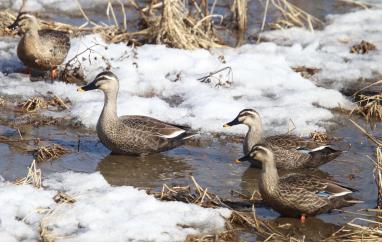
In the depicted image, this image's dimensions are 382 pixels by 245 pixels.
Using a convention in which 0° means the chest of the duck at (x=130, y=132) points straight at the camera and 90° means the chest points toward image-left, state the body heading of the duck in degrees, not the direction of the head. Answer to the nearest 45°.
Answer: approximately 90°

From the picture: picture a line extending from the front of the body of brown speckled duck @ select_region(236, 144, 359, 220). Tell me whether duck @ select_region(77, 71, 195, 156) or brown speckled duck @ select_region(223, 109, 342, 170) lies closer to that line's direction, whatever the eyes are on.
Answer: the duck

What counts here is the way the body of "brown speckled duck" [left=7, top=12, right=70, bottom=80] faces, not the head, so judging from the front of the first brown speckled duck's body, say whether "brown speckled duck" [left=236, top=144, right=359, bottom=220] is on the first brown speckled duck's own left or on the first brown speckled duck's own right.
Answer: on the first brown speckled duck's own left

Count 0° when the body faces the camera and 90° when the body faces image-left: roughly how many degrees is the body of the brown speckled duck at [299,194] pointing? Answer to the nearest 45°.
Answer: approximately 90°

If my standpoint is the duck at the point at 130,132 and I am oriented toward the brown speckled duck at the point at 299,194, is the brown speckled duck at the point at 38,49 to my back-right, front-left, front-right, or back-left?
back-left

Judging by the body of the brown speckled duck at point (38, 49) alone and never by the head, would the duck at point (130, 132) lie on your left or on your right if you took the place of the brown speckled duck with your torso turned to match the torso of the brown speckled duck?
on your left

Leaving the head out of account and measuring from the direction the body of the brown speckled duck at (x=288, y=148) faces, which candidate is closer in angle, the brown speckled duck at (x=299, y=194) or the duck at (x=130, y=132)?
the duck

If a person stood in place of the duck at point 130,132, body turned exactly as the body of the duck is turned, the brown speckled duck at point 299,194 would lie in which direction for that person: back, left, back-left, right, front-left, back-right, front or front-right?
back-left

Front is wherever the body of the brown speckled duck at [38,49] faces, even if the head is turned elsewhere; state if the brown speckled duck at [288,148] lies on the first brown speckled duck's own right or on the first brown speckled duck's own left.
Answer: on the first brown speckled duck's own left

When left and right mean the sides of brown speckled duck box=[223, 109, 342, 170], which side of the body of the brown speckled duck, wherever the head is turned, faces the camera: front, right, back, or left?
left

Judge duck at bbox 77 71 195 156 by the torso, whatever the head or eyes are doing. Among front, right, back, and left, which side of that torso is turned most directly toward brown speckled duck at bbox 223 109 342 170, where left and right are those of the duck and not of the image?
back
